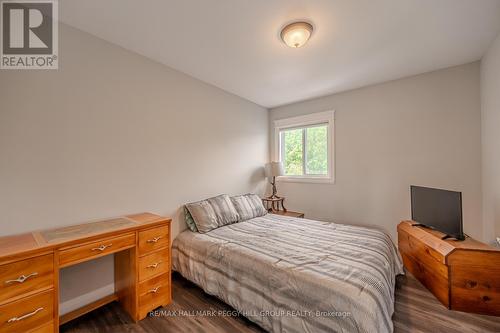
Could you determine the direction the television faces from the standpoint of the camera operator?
facing the viewer and to the left of the viewer

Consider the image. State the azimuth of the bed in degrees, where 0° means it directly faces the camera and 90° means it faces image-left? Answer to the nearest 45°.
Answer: approximately 315°

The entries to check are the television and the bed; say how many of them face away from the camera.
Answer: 0

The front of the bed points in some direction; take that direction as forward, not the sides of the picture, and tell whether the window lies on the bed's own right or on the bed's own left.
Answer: on the bed's own left

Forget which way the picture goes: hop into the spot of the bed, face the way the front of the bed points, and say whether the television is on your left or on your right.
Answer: on your left

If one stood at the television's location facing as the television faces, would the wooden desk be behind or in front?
in front

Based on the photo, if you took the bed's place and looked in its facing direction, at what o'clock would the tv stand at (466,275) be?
The tv stand is roughly at 10 o'clock from the bed.
